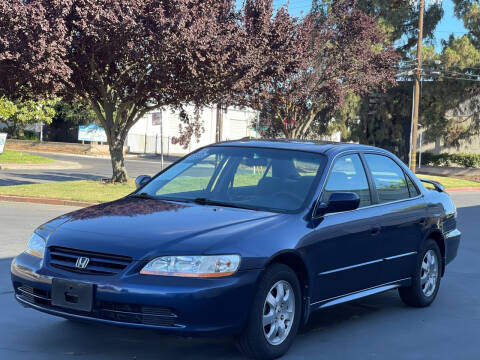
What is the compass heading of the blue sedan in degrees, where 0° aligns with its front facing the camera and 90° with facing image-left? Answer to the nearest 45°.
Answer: approximately 45°
